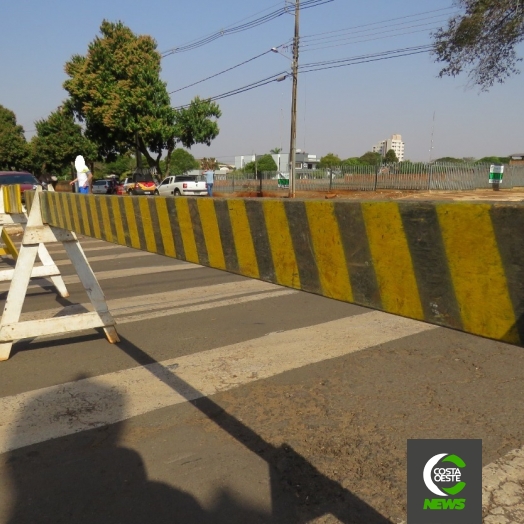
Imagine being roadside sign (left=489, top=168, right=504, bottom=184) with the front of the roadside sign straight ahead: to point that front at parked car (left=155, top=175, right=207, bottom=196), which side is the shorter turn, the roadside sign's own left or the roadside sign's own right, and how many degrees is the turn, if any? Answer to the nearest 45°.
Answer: approximately 90° to the roadside sign's own right

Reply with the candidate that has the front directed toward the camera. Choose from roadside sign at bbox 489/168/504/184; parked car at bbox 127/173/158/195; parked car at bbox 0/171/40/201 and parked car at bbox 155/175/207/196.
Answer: the roadside sign

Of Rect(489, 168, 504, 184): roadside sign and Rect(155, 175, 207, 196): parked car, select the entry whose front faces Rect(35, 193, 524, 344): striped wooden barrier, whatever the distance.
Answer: the roadside sign

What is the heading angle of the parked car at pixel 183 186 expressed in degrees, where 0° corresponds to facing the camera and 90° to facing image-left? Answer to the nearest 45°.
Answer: approximately 135°

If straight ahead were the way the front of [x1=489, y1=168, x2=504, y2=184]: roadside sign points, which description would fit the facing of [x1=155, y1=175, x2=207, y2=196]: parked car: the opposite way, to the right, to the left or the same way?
to the right

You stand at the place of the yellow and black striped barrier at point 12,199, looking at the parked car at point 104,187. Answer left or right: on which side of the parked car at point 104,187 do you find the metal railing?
right

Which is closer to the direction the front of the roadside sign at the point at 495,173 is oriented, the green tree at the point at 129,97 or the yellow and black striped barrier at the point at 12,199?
the yellow and black striped barrier
